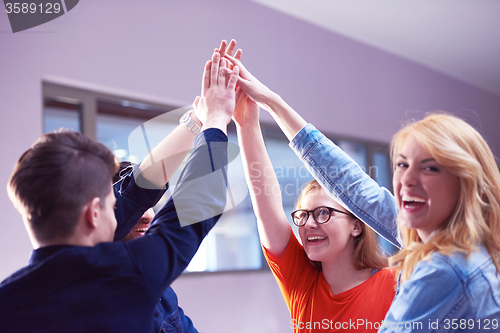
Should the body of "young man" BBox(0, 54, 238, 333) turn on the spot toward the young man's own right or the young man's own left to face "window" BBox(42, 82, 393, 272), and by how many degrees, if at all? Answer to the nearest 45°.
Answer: approximately 45° to the young man's own left

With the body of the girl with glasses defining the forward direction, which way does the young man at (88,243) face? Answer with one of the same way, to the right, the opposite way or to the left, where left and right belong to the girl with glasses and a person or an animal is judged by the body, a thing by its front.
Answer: the opposite way

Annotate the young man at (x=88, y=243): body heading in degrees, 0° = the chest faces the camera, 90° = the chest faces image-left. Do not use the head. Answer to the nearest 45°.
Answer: approximately 225°

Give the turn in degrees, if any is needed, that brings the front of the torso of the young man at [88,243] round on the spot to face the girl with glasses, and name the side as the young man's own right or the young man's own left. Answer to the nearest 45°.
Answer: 0° — they already face them

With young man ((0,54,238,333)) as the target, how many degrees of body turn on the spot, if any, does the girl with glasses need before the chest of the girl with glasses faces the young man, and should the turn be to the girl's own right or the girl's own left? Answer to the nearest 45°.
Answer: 0° — they already face them

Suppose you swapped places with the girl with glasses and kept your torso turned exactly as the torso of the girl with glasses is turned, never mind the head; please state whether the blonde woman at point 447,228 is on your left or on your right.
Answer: on your left

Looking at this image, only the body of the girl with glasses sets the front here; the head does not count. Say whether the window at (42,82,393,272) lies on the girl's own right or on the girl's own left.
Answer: on the girl's own right

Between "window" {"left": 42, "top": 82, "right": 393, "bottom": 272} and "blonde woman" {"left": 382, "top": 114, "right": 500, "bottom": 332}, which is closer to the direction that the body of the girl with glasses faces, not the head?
the blonde woman

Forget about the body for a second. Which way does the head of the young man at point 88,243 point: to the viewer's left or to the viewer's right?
to the viewer's right

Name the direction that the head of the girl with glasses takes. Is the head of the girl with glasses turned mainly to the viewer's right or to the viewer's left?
to the viewer's left
